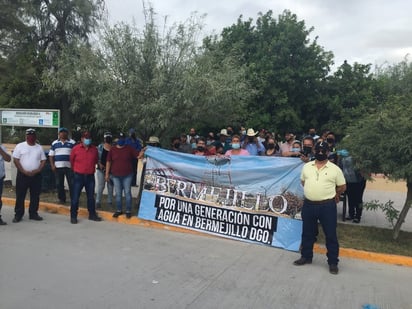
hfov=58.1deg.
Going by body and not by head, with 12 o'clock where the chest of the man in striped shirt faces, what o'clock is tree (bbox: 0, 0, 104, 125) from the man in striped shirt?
The tree is roughly at 6 o'clock from the man in striped shirt.

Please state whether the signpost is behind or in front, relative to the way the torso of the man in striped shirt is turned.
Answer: behind

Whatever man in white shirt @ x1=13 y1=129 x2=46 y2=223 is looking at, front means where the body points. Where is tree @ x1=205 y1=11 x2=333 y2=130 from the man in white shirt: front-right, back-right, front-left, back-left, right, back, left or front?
back-left

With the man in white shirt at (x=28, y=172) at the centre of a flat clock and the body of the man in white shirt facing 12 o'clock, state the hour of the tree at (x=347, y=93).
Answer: The tree is roughly at 8 o'clock from the man in white shirt.

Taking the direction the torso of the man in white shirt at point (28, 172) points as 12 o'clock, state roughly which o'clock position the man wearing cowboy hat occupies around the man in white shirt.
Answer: The man wearing cowboy hat is roughly at 9 o'clock from the man in white shirt.

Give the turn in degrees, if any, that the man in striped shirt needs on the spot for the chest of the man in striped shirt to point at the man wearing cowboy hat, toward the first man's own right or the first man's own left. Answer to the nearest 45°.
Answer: approximately 90° to the first man's own left

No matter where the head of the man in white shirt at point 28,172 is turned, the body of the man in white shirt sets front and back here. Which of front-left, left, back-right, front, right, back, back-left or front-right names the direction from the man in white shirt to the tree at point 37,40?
back

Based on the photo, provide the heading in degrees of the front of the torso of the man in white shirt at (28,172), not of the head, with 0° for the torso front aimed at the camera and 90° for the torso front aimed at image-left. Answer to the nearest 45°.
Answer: approximately 0°

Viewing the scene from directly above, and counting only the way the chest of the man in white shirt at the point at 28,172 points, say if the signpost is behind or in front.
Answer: behind

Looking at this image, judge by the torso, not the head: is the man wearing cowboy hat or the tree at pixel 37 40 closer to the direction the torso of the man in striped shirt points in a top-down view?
the man wearing cowboy hat

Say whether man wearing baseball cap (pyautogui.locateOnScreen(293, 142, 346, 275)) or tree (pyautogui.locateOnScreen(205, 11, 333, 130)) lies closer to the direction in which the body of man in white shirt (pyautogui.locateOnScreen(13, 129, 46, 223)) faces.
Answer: the man wearing baseball cap

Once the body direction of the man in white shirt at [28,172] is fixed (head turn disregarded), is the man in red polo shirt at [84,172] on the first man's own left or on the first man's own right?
on the first man's own left
